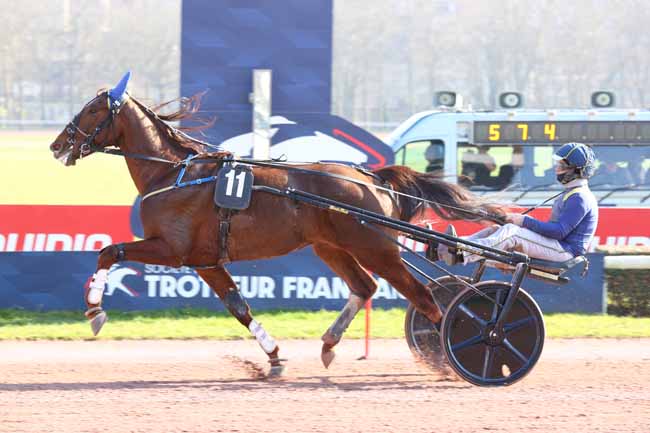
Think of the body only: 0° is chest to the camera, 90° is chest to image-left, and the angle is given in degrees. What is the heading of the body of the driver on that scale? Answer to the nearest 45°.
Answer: approximately 90°

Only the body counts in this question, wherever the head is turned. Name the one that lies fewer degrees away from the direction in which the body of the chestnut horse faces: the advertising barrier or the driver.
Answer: the advertising barrier

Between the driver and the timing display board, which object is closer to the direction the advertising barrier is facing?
the driver

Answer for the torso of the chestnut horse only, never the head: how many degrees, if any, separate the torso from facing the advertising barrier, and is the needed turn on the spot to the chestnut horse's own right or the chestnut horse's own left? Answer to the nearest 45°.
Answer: approximately 90° to the chestnut horse's own right

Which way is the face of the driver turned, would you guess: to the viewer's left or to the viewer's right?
to the viewer's left

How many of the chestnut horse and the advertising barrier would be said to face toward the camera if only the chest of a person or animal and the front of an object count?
1

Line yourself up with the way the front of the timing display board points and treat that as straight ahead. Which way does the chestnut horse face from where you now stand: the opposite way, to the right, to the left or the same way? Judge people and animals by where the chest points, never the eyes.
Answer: to the right

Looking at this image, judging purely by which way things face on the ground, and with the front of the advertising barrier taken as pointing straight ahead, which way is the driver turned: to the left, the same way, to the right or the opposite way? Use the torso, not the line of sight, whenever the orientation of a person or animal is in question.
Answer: to the right

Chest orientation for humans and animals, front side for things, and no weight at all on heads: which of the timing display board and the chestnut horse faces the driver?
the timing display board

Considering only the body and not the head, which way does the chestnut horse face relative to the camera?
to the viewer's left

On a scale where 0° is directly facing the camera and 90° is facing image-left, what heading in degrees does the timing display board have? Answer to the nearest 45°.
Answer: approximately 0°

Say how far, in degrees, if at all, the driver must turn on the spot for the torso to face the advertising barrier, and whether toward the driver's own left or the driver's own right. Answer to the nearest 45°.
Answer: approximately 45° to the driver's own right

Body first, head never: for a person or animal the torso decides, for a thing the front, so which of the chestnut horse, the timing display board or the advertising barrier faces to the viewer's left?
the chestnut horse

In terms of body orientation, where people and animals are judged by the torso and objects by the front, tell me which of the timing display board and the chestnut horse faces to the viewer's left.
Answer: the chestnut horse
